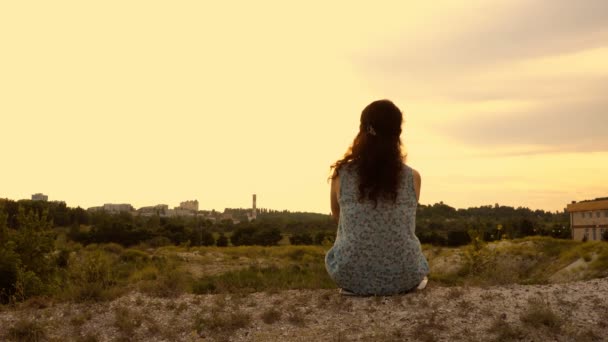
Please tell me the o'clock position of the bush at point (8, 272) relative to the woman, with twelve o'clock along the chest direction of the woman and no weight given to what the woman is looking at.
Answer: The bush is roughly at 10 o'clock from the woman.

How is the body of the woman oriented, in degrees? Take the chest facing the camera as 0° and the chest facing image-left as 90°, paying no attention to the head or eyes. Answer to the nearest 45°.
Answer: approximately 180°

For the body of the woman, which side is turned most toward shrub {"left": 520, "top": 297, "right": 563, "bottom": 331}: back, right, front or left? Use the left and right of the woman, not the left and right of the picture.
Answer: back

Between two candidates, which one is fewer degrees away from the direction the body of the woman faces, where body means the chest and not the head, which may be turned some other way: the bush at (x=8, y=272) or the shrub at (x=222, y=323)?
the bush

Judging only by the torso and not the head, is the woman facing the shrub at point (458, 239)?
yes

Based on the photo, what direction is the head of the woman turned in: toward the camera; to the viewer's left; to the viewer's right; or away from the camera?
away from the camera

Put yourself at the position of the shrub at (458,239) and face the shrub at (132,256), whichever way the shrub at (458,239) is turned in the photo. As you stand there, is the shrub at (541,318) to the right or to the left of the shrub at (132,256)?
left

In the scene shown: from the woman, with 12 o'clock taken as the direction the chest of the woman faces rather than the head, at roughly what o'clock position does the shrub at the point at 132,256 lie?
The shrub is roughly at 11 o'clock from the woman.

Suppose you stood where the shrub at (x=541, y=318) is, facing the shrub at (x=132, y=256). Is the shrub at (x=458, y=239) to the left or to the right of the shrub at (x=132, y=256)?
right

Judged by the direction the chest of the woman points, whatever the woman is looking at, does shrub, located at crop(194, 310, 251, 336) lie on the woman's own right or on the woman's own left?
on the woman's own left
